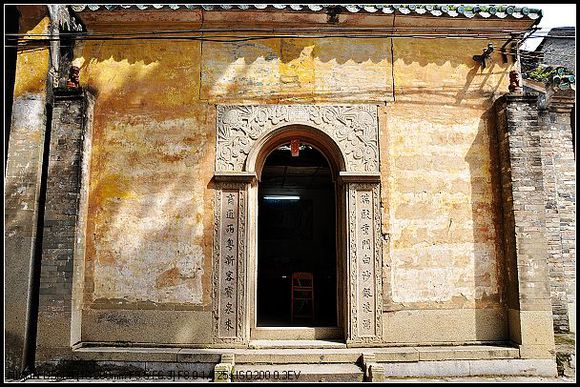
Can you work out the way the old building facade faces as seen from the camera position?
facing the viewer
